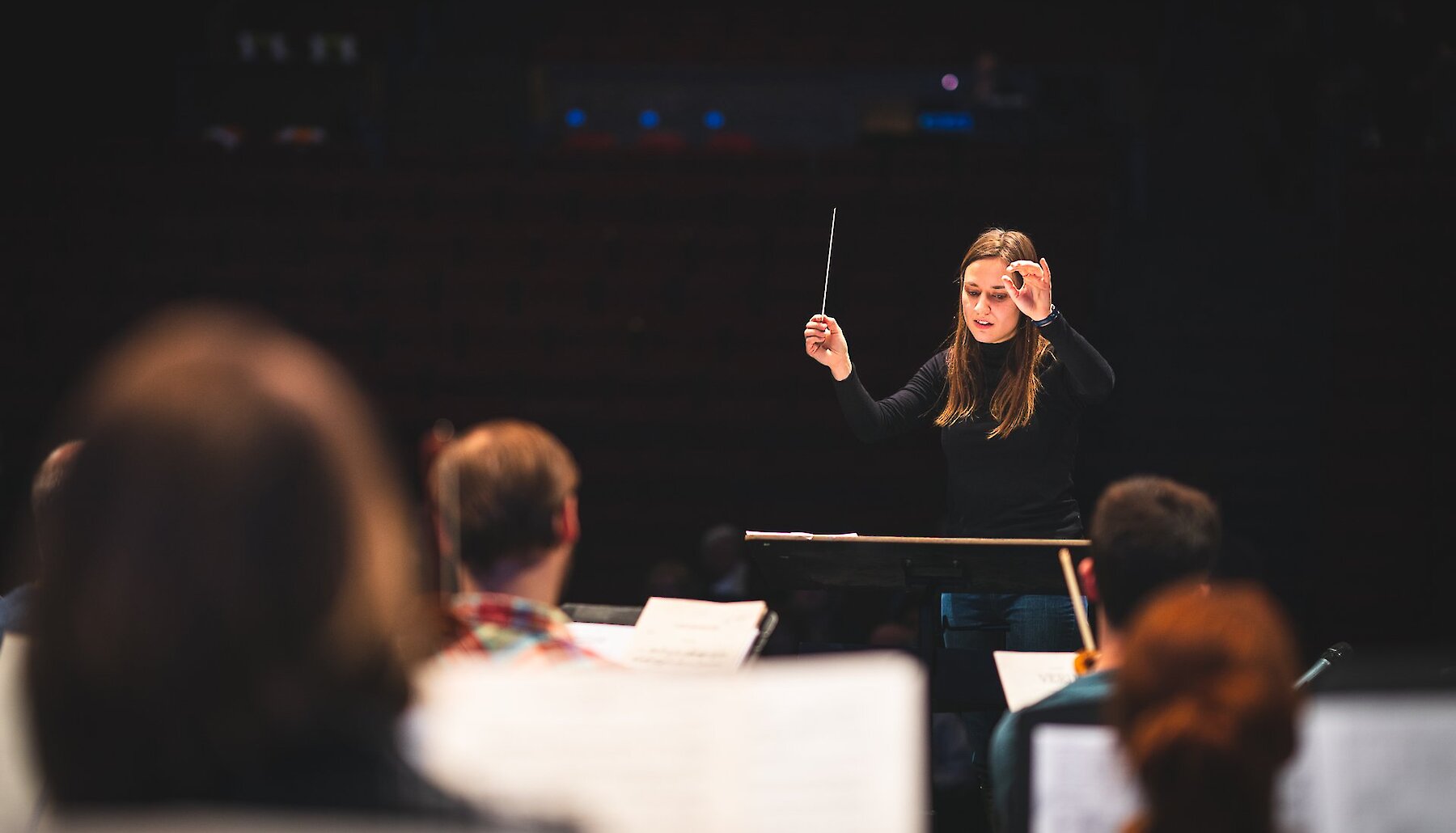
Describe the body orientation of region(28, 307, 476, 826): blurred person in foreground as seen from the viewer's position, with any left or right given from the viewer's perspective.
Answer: facing away from the viewer

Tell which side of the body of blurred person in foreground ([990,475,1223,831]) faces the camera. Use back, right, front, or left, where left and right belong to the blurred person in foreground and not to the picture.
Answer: back

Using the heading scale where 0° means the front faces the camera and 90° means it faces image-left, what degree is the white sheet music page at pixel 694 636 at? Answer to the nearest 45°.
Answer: approximately 0°

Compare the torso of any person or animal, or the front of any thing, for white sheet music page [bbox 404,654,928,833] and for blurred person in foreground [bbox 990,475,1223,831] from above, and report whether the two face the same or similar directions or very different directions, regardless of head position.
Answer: very different directions

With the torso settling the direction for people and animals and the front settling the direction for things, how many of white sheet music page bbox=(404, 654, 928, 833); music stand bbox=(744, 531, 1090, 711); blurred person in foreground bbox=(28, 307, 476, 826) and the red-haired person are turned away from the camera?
3

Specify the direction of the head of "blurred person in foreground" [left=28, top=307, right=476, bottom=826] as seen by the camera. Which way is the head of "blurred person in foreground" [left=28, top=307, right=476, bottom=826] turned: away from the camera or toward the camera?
away from the camera

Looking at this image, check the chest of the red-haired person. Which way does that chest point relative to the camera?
away from the camera

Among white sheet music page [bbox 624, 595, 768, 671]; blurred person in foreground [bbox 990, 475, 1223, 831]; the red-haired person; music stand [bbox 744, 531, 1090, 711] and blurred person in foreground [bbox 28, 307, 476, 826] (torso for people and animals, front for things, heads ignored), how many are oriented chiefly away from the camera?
4

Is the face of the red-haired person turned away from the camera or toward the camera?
away from the camera

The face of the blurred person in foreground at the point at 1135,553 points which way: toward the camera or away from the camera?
away from the camera

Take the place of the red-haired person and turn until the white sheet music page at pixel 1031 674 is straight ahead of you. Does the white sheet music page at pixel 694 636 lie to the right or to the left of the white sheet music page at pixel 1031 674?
left

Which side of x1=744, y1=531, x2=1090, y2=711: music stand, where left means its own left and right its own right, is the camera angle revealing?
back
